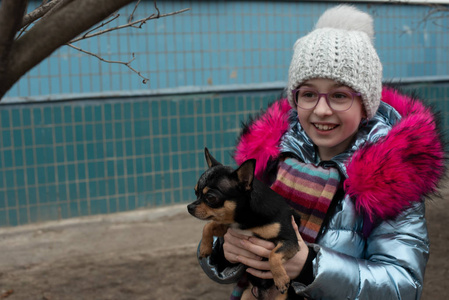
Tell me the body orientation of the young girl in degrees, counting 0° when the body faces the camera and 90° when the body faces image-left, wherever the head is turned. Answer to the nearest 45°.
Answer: approximately 45°

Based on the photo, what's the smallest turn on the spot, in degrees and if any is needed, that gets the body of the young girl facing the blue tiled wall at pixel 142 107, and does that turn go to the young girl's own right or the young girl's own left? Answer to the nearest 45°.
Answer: approximately 90° to the young girl's own right

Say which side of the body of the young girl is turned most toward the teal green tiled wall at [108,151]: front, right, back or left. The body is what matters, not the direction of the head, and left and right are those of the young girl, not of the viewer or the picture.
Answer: right

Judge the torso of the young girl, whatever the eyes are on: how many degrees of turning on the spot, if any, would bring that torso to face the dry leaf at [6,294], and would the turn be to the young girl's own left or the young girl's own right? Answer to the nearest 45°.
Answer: approximately 90° to the young girl's own right
